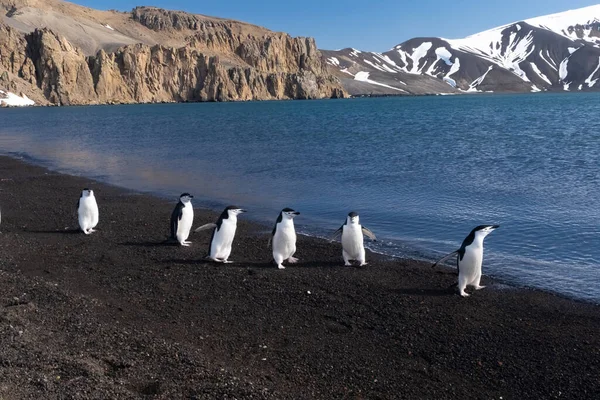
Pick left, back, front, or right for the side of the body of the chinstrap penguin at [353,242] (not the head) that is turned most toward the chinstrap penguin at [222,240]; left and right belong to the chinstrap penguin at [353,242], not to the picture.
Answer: right

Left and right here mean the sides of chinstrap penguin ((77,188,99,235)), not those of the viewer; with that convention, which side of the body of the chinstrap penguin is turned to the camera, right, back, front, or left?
front

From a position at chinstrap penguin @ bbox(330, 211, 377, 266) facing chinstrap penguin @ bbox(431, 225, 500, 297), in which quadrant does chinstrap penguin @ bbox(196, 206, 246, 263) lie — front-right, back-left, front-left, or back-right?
back-right

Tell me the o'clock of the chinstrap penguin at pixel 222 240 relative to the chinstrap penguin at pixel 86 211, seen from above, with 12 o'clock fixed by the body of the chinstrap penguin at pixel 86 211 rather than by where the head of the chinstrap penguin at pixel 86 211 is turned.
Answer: the chinstrap penguin at pixel 222 240 is roughly at 11 o'clock from the chinstrap penguin at pixel 86 211.

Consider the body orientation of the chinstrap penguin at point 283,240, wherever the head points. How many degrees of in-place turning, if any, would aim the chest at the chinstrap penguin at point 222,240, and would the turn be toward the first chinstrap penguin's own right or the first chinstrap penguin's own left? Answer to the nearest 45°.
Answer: approximately 135° to the first chinstrap penguin's own right

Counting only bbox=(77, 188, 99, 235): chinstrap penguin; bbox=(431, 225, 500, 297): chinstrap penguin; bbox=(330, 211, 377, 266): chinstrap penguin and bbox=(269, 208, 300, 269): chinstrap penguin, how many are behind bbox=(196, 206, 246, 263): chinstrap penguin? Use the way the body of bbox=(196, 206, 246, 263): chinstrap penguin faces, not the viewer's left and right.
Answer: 1

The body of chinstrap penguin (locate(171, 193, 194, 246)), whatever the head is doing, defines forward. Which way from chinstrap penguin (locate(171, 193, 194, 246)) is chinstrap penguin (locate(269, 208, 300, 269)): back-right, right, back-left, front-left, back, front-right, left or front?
front

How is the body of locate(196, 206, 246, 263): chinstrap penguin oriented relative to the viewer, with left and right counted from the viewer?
facing the viewer and to the right of the viewer

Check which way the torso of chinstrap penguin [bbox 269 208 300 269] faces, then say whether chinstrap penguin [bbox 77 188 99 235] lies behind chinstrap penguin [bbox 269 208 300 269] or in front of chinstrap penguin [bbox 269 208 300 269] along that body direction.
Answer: behind

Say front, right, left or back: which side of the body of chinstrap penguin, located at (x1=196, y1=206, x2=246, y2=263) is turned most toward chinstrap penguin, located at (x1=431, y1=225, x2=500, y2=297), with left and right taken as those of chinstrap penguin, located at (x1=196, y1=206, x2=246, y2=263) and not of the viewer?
front

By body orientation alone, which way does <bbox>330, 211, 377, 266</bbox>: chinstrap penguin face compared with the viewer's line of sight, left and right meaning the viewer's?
facing the viewer

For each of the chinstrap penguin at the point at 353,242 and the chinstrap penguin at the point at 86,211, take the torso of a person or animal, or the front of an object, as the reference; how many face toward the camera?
2
